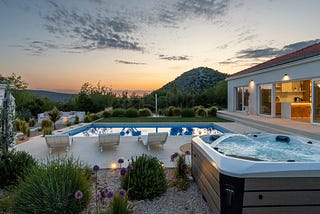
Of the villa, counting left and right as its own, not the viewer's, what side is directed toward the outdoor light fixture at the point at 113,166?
front

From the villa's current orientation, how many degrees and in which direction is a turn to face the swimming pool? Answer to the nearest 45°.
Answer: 0° — it already faces it

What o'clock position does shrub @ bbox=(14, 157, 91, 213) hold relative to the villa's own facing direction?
The shrub is roughly at 11 o'clock from the villa.

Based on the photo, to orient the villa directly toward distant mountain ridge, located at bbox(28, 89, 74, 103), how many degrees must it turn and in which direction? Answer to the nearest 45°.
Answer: approximately 45° to its right

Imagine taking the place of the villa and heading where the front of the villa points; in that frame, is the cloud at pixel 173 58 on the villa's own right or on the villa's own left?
on the villa's own right

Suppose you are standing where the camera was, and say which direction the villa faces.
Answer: facing the viewer and to the left of the viewer

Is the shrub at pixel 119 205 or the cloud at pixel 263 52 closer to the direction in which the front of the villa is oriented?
the shrub

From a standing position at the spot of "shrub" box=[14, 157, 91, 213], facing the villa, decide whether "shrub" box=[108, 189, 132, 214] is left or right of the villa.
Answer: right

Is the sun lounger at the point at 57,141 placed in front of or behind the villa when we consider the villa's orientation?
in front

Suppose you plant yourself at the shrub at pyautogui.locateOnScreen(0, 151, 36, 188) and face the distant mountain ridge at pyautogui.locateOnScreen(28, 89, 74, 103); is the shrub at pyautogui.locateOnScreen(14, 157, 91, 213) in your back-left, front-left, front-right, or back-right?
back-right

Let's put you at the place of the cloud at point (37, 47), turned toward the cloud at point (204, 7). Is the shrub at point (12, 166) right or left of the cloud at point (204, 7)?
right
